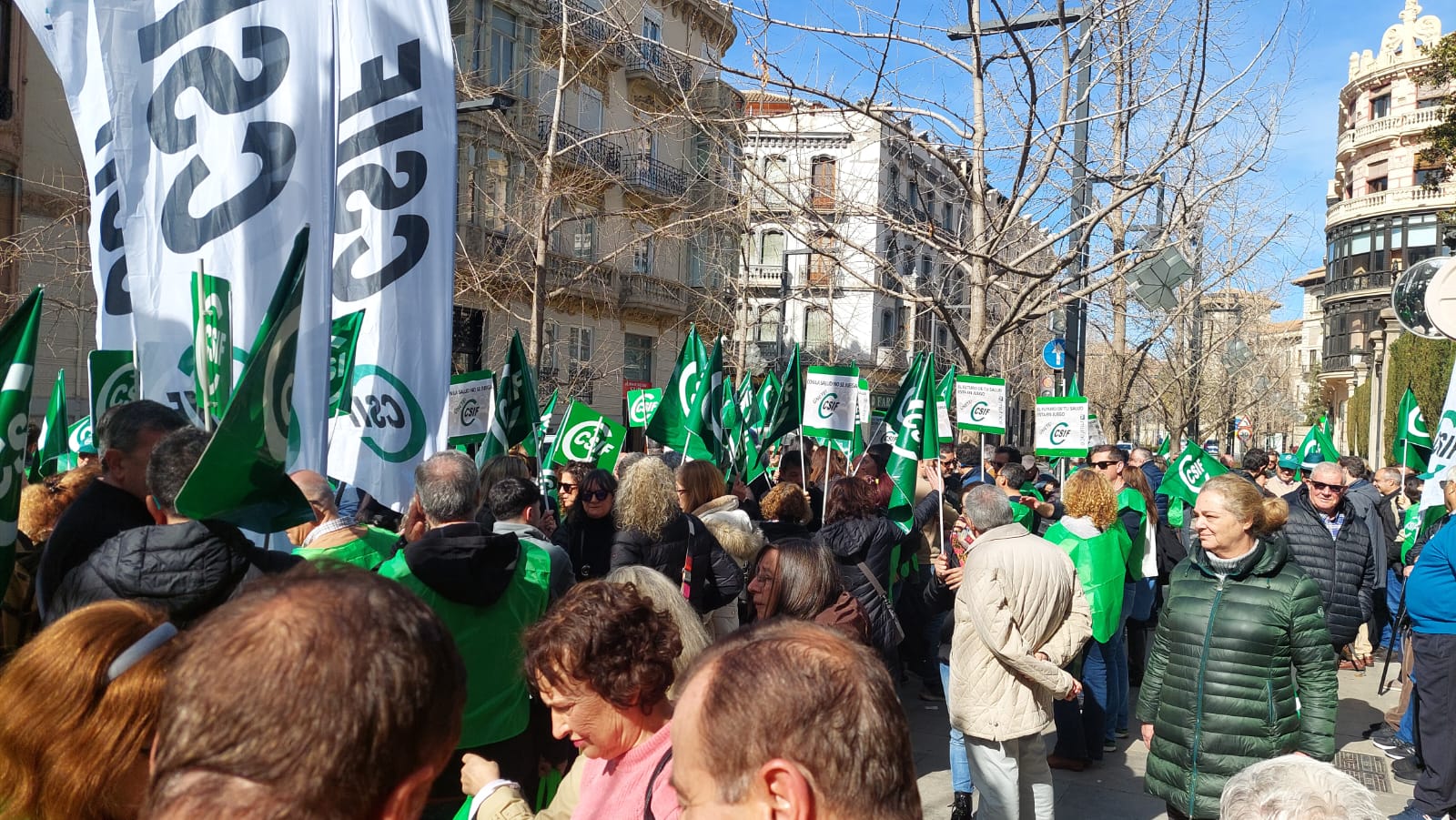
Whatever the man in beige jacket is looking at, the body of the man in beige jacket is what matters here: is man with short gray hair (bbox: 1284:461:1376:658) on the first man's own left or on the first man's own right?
on the first man's own right

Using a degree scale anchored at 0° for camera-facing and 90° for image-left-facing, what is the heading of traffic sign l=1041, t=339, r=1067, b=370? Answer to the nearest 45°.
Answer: approximately 0°

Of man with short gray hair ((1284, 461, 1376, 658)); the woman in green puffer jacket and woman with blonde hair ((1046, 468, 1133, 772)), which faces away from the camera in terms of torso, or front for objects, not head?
the woman with blonde hair

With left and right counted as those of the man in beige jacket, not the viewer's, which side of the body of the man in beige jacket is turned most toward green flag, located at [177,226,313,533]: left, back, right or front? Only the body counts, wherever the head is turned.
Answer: left

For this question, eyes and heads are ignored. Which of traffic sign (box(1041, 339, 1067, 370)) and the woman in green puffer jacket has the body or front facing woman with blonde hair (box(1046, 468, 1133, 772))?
the traffic sign

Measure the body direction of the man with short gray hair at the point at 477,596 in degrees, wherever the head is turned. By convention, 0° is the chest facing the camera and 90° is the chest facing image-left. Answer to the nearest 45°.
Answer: approximately 180°

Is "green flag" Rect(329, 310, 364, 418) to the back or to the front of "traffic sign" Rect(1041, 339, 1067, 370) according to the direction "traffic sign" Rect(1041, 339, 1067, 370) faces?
to the front

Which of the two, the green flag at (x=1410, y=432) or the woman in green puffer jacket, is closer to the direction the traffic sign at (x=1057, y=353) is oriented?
the woman in green puffer jacket

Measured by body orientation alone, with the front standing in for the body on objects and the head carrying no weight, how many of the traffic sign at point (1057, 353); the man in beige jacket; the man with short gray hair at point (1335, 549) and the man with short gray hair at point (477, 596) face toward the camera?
2

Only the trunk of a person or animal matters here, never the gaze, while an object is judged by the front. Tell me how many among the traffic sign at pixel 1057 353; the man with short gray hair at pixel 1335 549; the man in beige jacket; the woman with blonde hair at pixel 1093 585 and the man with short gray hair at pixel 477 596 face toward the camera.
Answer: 2

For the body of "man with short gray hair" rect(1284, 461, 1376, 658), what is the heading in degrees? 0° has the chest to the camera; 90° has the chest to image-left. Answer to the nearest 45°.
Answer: approximately 0°

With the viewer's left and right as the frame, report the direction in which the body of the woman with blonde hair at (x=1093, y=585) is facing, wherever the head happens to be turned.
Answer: facing away from the viewer

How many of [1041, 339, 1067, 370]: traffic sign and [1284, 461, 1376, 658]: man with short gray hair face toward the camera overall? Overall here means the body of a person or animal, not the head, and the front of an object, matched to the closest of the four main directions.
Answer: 2
